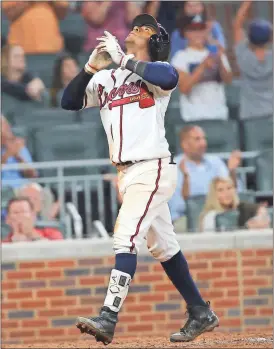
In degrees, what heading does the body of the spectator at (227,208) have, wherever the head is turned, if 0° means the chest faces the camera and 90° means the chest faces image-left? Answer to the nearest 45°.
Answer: approximately 0°

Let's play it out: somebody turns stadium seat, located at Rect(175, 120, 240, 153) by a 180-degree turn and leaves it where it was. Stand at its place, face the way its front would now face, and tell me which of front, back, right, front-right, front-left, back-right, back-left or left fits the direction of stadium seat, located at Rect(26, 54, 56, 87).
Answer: left

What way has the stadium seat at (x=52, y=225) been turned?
toward the camera

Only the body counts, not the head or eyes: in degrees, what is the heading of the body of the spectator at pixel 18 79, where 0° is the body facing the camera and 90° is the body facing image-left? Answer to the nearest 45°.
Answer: approximately 315°

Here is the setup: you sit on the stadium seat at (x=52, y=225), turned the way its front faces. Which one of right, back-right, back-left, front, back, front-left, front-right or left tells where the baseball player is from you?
front

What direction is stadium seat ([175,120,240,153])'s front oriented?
toward the camera

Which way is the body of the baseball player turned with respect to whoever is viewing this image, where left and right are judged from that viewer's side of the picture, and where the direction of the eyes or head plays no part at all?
facing the viewer and to the left of the viewer

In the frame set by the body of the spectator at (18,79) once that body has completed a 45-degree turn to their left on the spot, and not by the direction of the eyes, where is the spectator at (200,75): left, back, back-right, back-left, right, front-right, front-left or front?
front
